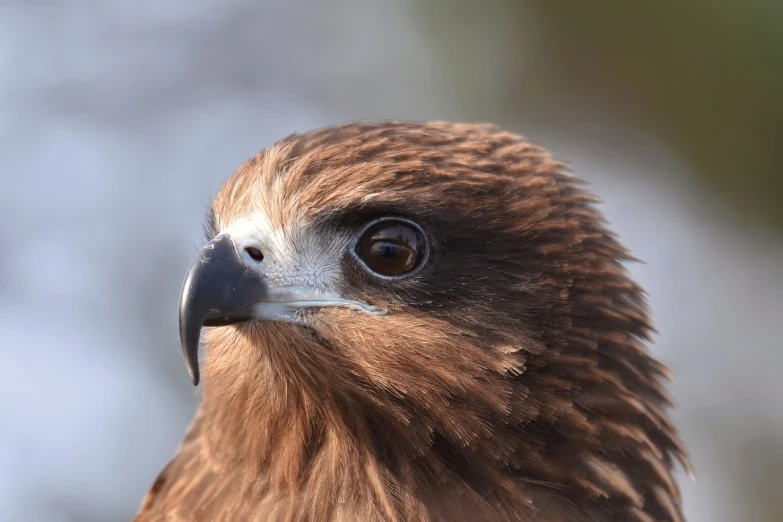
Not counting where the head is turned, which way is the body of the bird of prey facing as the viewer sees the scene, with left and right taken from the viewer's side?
facing the viewer and to the left of the viewer
